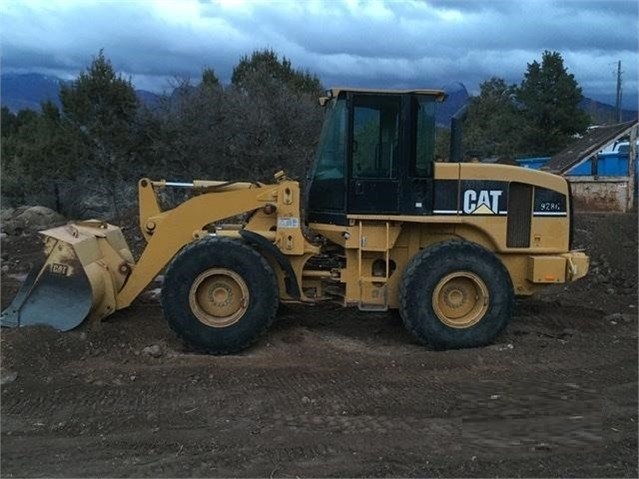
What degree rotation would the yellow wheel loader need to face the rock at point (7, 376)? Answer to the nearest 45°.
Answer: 0° — it already faces it

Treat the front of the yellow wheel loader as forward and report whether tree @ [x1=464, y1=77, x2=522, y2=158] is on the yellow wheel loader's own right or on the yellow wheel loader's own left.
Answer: on the yellow wheel loader's own right

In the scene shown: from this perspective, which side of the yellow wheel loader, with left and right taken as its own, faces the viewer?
left

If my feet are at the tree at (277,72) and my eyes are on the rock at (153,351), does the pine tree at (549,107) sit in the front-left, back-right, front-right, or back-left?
back-left

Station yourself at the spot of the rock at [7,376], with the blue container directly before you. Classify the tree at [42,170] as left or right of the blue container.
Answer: left

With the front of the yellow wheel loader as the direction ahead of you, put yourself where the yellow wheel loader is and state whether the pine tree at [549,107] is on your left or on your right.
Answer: on your right

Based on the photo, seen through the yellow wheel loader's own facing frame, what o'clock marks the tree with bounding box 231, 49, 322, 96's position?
The tree is roughly at 3 o'clock from the yellow wheel loader.

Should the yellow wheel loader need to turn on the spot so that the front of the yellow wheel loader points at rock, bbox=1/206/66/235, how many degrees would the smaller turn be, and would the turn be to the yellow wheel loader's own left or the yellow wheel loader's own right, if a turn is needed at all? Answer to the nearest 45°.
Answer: approximately 45° to the yellow wheel loader's own right

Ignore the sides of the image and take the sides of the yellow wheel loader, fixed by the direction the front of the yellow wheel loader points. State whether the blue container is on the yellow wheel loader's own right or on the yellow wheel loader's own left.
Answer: on the yellow wheel loader's own right
